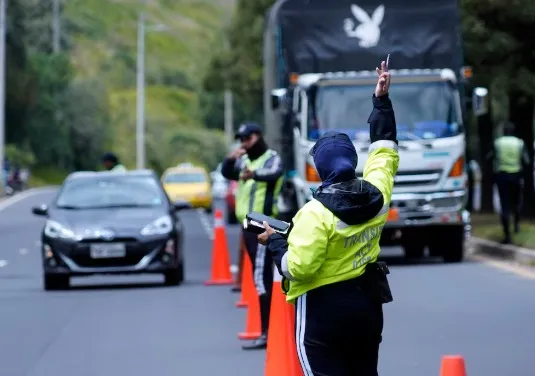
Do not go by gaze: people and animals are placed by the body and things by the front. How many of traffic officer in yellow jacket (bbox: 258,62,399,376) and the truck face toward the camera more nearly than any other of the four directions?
1

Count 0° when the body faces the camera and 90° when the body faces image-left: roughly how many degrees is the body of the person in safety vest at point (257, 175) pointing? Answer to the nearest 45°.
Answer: approximately 45°

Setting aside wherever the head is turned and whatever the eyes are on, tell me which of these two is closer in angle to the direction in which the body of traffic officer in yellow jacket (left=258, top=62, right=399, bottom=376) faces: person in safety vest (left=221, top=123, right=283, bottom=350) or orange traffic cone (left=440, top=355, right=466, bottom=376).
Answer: the person in safety vest

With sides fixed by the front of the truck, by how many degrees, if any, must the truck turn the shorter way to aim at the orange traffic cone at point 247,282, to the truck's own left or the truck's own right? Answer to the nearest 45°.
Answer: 0° — it already faces it

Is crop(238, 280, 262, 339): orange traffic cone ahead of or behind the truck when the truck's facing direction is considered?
ahead

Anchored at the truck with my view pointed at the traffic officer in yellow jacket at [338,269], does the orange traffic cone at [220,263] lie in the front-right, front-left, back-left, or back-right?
front-right

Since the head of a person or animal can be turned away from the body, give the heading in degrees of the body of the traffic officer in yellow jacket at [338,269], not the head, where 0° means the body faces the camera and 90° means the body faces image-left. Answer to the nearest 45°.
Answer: approximately 135°

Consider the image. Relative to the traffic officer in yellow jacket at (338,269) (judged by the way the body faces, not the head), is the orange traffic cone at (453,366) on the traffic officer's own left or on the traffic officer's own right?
on the traffic officer's own right

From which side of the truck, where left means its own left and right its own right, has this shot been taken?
front
